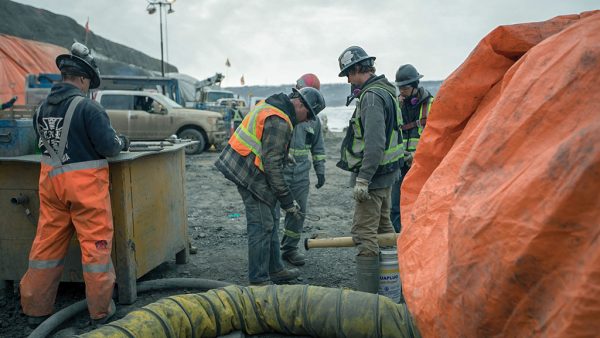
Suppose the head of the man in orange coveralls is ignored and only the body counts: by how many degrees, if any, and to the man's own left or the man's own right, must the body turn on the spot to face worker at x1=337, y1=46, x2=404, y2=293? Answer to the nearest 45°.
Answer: approximately 45° to the man's own right

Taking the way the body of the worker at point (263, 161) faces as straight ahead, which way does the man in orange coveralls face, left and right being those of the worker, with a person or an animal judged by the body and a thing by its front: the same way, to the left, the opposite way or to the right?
to the left

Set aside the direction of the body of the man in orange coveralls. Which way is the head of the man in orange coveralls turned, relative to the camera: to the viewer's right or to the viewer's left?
to the viewer's right

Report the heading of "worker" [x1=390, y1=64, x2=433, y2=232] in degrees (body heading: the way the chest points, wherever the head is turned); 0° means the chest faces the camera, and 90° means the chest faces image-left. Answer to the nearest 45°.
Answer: approximately 45°

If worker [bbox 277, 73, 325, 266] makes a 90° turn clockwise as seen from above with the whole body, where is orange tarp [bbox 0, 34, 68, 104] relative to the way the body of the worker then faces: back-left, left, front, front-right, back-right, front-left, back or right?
right

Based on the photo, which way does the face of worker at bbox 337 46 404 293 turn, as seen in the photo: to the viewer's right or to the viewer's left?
to the viewer's left

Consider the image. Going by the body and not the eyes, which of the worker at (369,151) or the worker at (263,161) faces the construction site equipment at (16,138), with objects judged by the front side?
the worker at (369,151)

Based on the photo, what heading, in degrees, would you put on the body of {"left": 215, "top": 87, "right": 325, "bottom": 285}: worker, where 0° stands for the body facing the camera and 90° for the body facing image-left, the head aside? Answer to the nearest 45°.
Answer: approximately 270°

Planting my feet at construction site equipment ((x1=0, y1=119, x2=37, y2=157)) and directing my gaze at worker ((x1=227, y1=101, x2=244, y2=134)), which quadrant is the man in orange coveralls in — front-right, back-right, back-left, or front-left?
back-right

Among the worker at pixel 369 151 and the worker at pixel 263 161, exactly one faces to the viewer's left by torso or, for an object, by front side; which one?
the worker at pixel 369 151

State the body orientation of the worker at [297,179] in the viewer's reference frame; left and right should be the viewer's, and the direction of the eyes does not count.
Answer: facing the viewer and to the right of the viewer

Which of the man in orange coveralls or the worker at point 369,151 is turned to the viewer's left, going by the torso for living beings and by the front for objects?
the worker

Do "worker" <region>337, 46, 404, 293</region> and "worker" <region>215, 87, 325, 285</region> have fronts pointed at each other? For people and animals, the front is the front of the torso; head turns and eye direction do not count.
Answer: yes

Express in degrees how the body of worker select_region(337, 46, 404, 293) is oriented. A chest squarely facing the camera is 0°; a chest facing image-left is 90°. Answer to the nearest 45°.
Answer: approximately 90°

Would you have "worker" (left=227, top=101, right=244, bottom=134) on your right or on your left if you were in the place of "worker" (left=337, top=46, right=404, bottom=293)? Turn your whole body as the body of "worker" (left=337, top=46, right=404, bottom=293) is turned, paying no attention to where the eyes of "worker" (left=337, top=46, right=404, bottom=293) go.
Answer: on your right

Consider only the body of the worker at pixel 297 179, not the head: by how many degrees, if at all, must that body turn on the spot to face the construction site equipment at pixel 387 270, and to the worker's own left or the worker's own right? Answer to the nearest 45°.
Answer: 0° — they already face it
